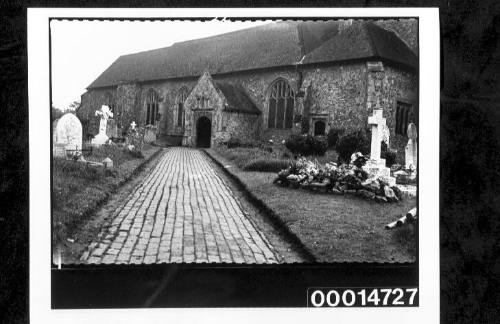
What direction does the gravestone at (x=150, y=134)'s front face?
toward the camera
